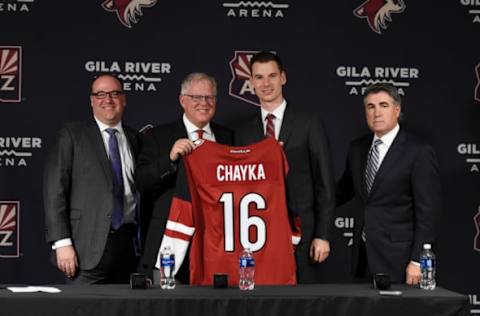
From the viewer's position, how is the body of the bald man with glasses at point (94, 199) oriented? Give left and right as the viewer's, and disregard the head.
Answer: facing the viewer and to the right of the viewer

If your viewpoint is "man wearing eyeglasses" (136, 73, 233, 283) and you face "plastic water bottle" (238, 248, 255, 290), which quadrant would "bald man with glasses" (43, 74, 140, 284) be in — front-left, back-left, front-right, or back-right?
back-right

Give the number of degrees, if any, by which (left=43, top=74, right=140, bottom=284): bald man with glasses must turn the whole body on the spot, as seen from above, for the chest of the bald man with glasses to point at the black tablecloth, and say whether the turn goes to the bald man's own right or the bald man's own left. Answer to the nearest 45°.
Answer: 0° — they already face it

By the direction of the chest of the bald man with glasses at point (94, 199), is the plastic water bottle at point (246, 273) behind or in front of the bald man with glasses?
in front

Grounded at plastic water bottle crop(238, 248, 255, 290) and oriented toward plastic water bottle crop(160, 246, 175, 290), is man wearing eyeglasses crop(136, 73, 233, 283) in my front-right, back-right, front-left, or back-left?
front-right
